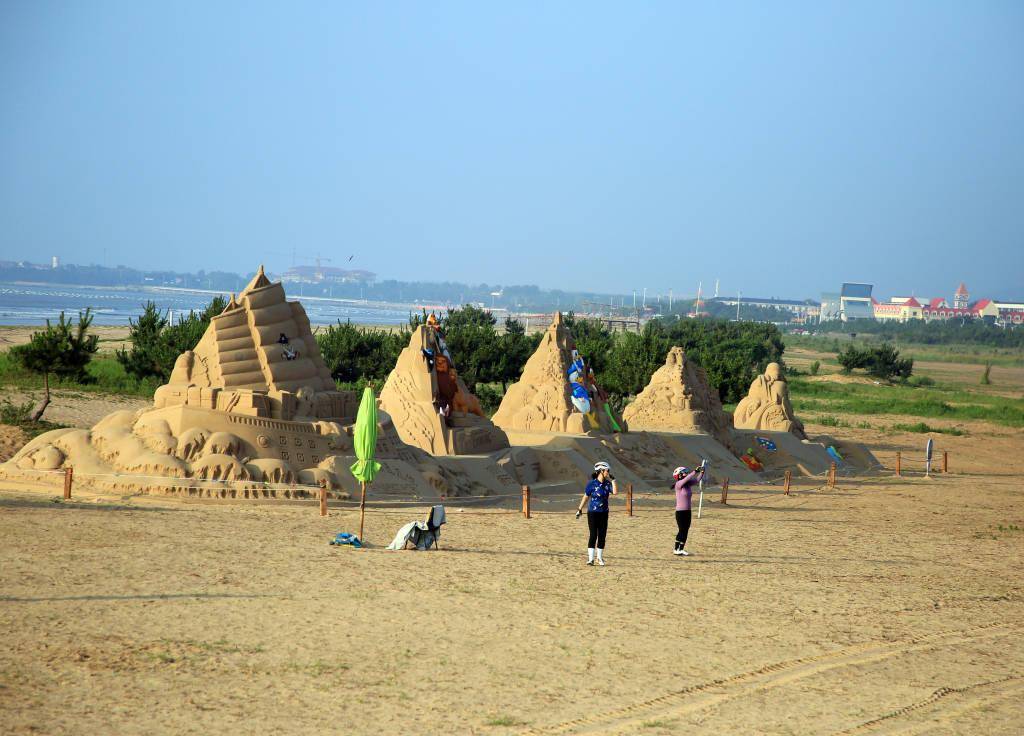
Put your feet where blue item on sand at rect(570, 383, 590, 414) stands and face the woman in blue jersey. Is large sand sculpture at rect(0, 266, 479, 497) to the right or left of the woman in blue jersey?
right

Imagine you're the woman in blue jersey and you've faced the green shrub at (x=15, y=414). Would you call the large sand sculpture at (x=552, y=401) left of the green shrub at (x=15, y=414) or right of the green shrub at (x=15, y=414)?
right

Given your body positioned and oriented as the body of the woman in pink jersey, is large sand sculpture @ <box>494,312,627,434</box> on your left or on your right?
on your left
